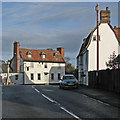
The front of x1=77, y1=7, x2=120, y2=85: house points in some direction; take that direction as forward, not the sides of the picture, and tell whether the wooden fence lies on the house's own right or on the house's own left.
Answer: on the house's own left

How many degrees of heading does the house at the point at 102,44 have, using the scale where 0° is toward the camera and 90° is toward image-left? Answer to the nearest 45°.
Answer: approximately 90°
